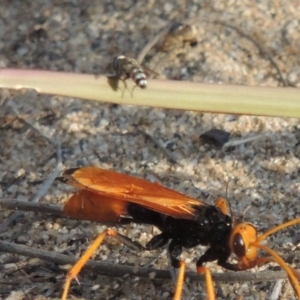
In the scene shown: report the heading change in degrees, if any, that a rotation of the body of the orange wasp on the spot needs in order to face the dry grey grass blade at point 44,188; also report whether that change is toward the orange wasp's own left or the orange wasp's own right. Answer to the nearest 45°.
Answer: approximately 135° to the orange wasp's own left

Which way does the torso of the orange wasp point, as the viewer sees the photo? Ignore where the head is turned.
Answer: to the viewer's right
